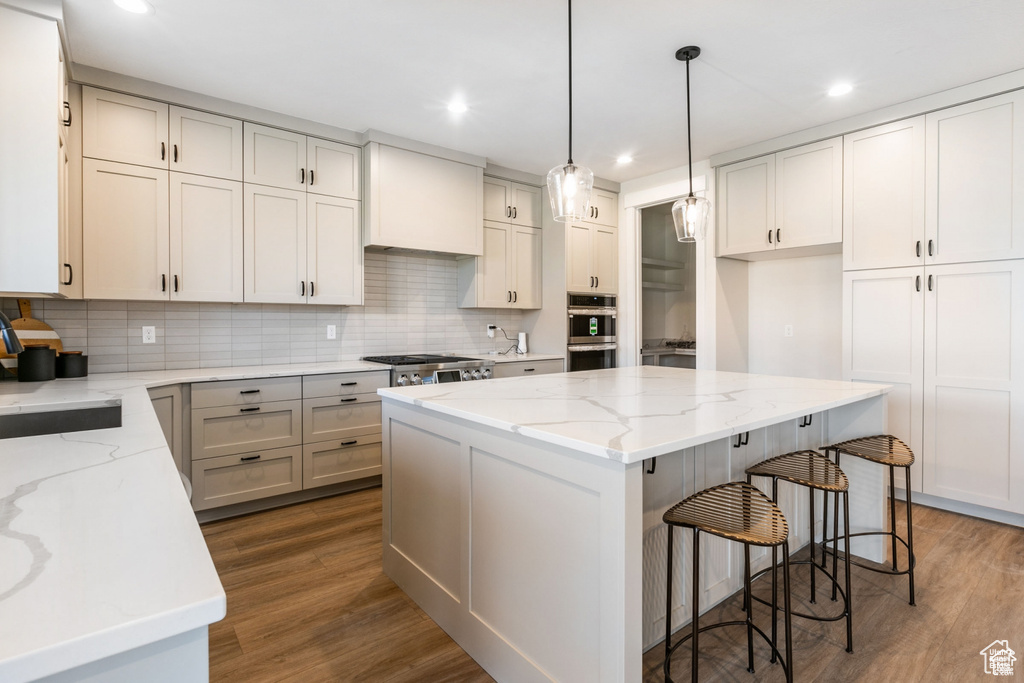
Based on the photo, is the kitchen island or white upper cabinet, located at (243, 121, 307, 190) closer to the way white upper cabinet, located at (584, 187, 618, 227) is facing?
the kitchen island

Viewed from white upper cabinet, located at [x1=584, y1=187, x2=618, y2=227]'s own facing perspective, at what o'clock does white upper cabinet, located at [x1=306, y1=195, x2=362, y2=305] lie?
white upper cabinet, located at [x1=306, y1=195, x2=362, y2=305] is roughly at 3 o'clock from white upper cabinet, located at [x1=584, y1=187, x2=618, y2=227].

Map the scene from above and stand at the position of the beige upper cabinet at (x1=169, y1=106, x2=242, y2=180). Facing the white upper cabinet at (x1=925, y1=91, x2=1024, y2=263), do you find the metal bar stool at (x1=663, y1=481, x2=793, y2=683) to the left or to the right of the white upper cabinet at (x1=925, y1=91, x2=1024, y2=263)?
right

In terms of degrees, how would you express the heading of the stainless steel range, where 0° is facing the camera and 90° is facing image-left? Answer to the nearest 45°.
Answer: approximately 315°

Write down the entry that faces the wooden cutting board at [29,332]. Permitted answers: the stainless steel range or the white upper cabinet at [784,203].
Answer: the white upper cabinet

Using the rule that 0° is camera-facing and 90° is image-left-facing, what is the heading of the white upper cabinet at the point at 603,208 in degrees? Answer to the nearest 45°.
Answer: approximately 315°

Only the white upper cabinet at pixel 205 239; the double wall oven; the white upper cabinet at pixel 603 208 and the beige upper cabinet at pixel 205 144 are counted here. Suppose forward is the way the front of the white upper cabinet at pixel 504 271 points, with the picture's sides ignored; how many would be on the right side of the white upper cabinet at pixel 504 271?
2

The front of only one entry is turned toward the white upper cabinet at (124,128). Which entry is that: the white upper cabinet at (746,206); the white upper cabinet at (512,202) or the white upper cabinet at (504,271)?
the white upper cabinet at (746,206)

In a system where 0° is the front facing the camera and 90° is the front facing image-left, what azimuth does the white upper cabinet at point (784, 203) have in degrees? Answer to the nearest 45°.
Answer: approximately 45°
